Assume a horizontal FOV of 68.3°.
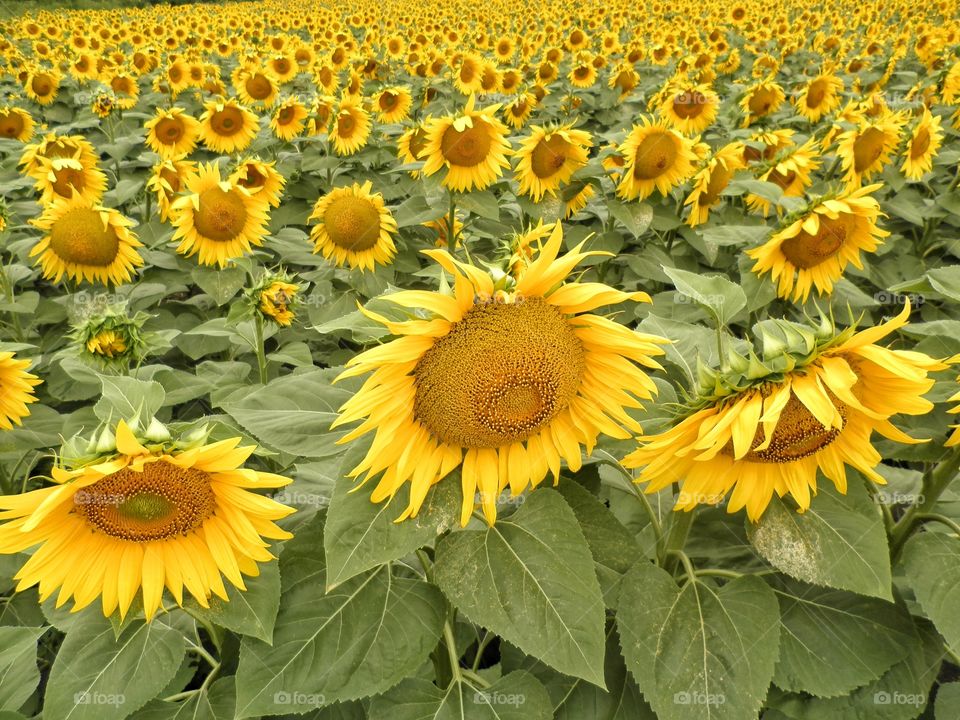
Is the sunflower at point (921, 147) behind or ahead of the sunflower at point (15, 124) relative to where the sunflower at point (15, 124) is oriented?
ahead

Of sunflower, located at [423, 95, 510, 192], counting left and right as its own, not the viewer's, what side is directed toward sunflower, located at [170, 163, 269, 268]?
right

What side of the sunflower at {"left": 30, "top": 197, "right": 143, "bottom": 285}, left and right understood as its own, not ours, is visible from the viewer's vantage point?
front

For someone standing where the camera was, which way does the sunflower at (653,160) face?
facing the viewer

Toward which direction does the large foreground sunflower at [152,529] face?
toward the camera

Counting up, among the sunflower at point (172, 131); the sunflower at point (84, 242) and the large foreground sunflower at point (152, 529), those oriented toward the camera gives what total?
3

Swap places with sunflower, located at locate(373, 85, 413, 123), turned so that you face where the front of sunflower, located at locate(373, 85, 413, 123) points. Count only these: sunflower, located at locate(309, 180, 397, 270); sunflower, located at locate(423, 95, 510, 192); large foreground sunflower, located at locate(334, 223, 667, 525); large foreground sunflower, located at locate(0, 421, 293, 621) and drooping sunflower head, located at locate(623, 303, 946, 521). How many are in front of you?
5

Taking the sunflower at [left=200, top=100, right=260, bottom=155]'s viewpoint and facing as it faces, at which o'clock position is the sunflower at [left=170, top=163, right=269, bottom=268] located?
the sunflower at [left=170, top=163, right=269, bottom=268] is roughly at 12 o'clock from the sunflower at [left=200, top=100, right=260, bottom=155].

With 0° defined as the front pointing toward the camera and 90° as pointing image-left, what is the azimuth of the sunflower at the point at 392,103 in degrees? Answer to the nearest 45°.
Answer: approximately 0°

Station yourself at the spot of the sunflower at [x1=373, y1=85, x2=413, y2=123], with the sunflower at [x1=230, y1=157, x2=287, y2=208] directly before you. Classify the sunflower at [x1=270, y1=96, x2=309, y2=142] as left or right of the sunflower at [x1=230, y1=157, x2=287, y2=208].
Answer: right

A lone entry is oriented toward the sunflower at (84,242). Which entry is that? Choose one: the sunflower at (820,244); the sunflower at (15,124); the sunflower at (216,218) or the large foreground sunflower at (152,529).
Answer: the sunflower at (15,124)

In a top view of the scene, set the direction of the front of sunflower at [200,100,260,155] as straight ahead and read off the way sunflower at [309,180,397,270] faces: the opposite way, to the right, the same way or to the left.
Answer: the same way

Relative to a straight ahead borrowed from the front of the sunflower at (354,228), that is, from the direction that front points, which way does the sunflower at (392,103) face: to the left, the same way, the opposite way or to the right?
the same way

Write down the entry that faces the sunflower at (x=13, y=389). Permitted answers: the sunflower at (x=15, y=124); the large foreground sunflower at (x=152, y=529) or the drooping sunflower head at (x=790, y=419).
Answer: the sunflower at (x=15, y=124)

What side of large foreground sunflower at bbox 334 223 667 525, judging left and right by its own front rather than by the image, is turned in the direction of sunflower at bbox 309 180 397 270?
back

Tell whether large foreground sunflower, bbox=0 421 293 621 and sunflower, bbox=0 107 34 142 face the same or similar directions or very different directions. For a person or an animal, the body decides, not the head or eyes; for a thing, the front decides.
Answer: same or similar directions

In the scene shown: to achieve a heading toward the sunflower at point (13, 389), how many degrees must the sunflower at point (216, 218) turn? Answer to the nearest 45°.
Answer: approximately 45° to its right

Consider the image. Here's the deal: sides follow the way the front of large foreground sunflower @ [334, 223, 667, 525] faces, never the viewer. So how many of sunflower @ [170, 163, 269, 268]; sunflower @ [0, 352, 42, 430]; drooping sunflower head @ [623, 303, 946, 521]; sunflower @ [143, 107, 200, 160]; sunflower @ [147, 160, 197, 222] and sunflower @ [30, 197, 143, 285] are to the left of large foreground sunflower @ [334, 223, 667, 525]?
1

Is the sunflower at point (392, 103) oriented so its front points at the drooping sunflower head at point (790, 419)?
yes

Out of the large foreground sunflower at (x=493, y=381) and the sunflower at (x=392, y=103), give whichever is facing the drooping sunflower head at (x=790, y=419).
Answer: the sunflower

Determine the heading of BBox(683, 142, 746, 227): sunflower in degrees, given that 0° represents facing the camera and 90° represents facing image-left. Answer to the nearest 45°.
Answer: approximately 315°

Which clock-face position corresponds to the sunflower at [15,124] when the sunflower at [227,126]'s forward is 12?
the sunflower at [15,124] is roughly at 4 o'clock from the sunflower at [227,126].
